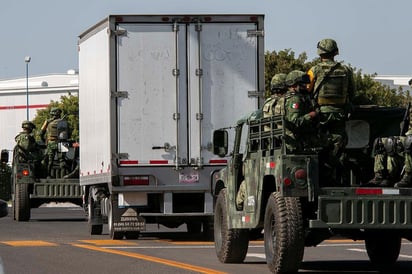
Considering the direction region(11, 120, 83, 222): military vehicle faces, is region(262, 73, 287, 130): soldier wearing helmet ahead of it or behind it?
behind

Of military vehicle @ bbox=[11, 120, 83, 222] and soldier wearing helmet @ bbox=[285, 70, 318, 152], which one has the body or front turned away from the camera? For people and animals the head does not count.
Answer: the military vehicle

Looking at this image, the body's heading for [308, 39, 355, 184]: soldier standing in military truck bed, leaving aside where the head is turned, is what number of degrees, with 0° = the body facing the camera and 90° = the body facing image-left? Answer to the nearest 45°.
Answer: approximately 180°

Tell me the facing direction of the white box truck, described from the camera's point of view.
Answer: facing away from the viewer
